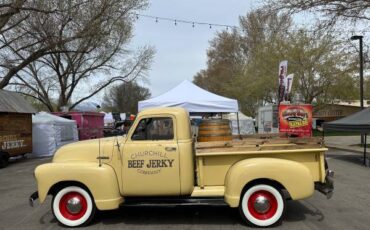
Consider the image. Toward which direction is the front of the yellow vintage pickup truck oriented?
to the viewer's left

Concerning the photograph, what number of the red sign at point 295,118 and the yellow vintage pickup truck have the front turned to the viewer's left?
1

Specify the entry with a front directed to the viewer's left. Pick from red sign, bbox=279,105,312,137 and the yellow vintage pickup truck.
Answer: the yellow vintage pickup truck

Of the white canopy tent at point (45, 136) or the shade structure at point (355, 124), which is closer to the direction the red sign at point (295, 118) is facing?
the shade structure

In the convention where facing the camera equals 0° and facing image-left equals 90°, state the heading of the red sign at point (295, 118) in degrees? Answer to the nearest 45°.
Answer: approximately 0°

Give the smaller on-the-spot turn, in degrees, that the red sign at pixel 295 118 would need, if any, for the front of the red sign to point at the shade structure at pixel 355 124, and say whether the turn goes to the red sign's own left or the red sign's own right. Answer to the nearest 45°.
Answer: approximately 45° to the red sign's own left

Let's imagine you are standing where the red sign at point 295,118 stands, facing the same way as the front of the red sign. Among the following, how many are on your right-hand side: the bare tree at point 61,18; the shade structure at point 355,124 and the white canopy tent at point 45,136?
2

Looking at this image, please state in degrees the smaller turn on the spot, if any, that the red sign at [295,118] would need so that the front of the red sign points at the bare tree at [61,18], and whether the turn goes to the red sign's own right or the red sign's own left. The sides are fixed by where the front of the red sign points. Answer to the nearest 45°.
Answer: approximately 90° to the red sign's own right

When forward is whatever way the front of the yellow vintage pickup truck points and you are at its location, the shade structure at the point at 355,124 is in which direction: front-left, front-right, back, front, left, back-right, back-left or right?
back-right

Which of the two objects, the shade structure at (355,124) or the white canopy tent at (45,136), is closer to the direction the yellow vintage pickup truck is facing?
the white canopy tent

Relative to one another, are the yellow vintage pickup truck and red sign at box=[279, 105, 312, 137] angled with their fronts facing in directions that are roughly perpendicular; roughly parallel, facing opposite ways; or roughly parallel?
roughly perpendicular
